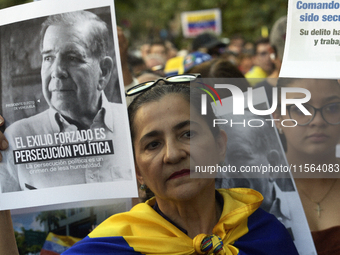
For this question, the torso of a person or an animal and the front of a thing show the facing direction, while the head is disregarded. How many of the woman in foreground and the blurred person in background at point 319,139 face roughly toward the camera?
2

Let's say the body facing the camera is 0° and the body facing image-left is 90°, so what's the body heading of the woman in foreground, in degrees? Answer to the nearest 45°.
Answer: approximately 0°

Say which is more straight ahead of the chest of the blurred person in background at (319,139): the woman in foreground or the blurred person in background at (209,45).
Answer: the woman in foreground

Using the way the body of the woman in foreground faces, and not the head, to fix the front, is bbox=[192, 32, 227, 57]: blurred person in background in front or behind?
behind

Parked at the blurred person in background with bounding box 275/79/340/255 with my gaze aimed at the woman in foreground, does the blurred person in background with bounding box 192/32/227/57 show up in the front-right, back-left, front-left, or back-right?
back-right

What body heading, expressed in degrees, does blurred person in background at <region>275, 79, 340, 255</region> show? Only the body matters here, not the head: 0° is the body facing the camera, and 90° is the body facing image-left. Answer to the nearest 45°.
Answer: approximately 0°

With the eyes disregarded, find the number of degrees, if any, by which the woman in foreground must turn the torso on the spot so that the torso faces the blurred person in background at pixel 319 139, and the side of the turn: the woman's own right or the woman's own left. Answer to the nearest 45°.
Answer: approximately 90° to the woman's own left
